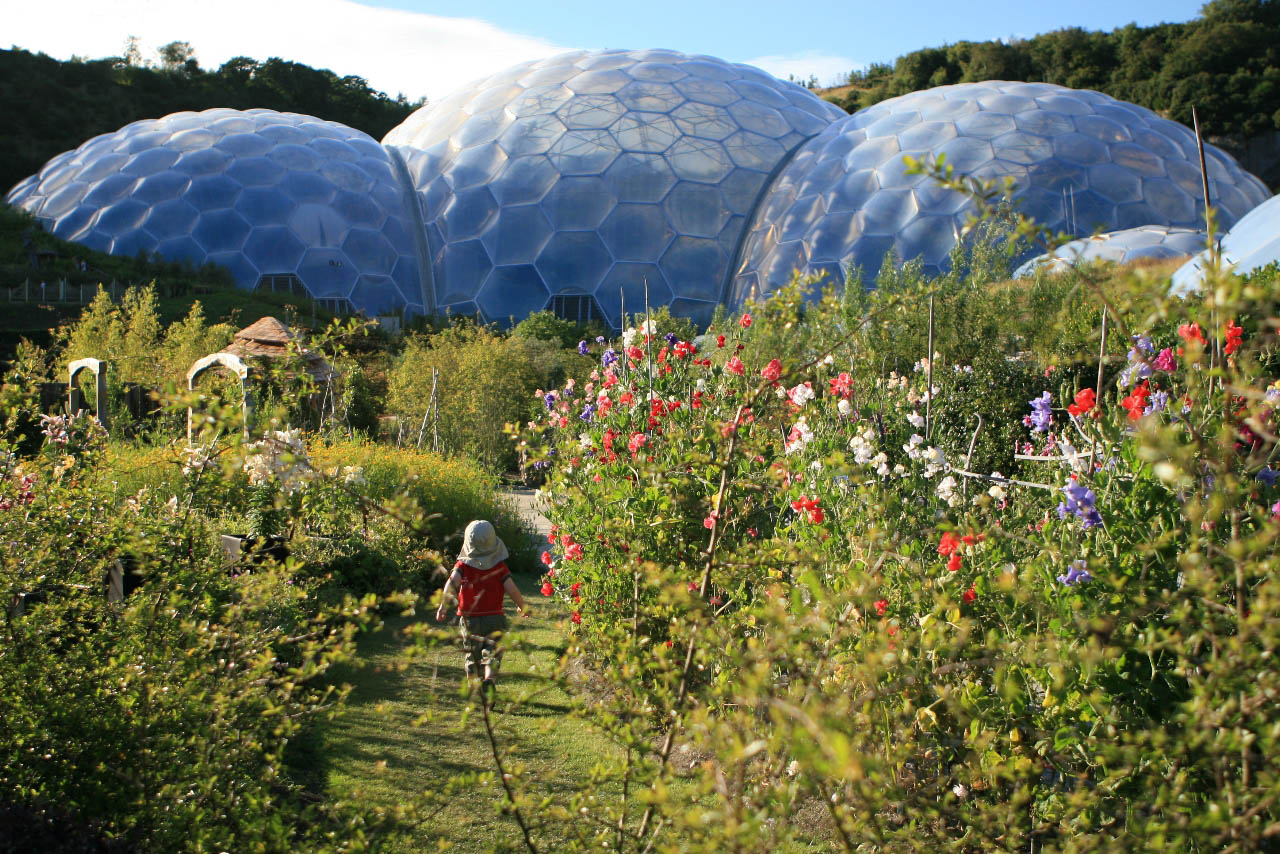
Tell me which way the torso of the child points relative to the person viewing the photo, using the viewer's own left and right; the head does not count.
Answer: facing away from the viewer

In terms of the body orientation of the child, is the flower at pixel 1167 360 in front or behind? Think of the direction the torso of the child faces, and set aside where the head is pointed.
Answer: behind

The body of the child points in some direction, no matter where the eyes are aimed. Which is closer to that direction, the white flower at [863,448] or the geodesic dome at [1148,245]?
the geodesic dome

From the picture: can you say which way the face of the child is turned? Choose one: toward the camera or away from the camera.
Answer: away from the camera

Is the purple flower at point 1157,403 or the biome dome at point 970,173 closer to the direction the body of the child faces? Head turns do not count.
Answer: the biome dome

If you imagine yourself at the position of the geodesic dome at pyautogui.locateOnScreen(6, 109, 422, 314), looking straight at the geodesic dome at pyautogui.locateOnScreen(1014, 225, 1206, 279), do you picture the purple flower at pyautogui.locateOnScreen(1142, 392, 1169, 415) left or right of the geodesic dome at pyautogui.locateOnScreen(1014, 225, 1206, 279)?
right

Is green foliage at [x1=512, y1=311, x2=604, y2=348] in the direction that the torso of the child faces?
yes

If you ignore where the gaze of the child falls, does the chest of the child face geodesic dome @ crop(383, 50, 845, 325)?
yes

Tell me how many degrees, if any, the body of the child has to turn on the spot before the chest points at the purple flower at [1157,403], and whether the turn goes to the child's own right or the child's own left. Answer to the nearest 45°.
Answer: approximately 135° to the child's own right
